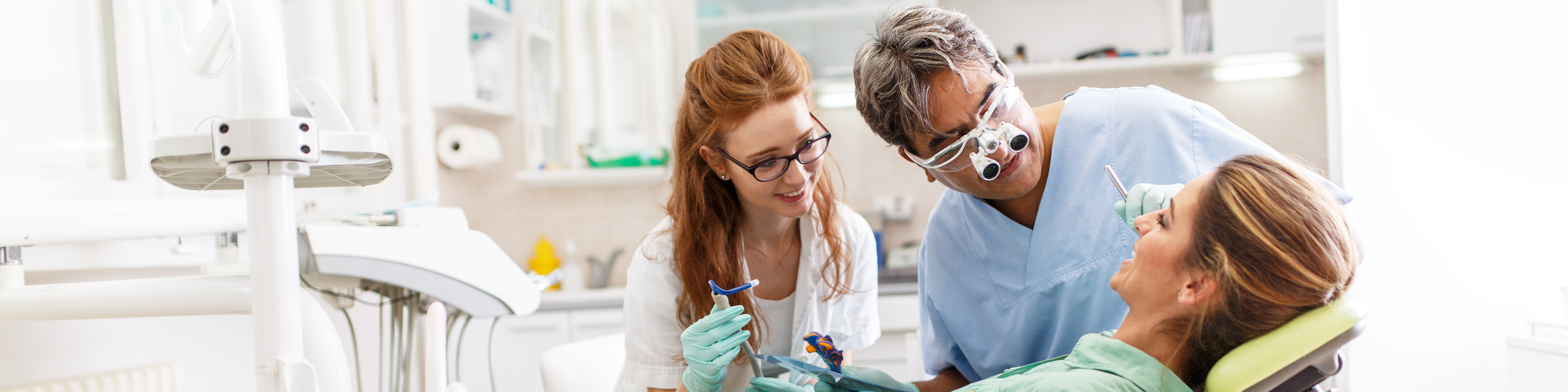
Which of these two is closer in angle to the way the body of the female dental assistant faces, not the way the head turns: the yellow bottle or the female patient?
the female patient

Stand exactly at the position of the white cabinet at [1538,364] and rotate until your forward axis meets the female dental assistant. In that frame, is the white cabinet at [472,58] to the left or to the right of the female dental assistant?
right

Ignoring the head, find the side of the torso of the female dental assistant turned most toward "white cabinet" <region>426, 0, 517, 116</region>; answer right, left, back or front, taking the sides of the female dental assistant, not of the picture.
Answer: back

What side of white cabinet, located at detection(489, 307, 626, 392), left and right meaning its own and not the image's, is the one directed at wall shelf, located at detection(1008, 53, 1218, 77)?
left

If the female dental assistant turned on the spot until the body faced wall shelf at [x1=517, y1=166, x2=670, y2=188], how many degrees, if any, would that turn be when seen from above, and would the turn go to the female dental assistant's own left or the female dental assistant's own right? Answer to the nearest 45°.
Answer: approximately 135° to the female dental assistant's own left

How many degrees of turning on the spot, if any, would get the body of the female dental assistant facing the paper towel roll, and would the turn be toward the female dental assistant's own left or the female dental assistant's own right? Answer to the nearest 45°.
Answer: approximately 180°
